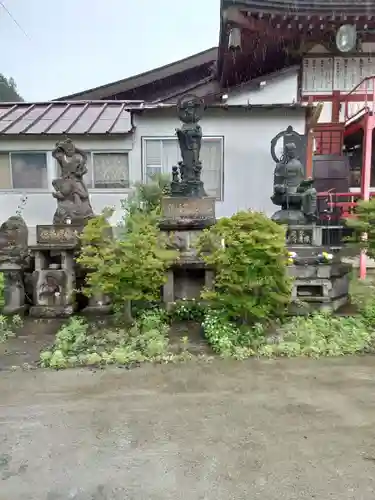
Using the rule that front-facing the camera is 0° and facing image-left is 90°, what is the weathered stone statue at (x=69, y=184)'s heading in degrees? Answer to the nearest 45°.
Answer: approximately 0°

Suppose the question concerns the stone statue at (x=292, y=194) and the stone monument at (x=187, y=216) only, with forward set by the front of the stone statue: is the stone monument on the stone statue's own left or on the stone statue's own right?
on the stone statue's own right

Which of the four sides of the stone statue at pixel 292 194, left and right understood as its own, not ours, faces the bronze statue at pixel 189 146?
right

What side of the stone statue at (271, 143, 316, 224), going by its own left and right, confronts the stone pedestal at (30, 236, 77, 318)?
right

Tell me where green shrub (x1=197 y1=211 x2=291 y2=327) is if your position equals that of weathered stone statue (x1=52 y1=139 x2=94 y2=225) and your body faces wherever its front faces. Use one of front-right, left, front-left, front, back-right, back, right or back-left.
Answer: front-left

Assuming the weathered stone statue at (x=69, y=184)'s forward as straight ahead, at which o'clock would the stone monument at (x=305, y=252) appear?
The stone monument is roughly at 10 o'clock from the weathered stone statue.

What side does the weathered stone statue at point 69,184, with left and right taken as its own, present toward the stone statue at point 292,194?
left

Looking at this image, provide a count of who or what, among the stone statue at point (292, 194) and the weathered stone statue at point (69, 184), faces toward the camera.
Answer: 2
